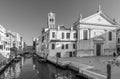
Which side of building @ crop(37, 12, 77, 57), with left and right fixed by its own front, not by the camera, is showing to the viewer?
front

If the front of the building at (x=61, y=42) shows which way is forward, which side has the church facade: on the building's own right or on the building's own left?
on the building's own left
